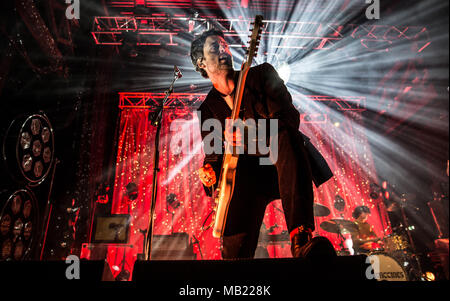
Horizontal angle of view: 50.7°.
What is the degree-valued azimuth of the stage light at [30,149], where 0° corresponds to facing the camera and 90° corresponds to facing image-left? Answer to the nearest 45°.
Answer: approximately 315°

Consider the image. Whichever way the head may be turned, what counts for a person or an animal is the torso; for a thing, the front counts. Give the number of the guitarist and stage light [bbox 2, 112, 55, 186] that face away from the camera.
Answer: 0

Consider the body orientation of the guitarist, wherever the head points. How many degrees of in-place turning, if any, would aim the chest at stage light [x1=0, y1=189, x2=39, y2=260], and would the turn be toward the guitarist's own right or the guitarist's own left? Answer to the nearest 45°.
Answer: approximately 90° to the guitarist's own right

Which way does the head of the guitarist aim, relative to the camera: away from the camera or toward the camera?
toward the camera
